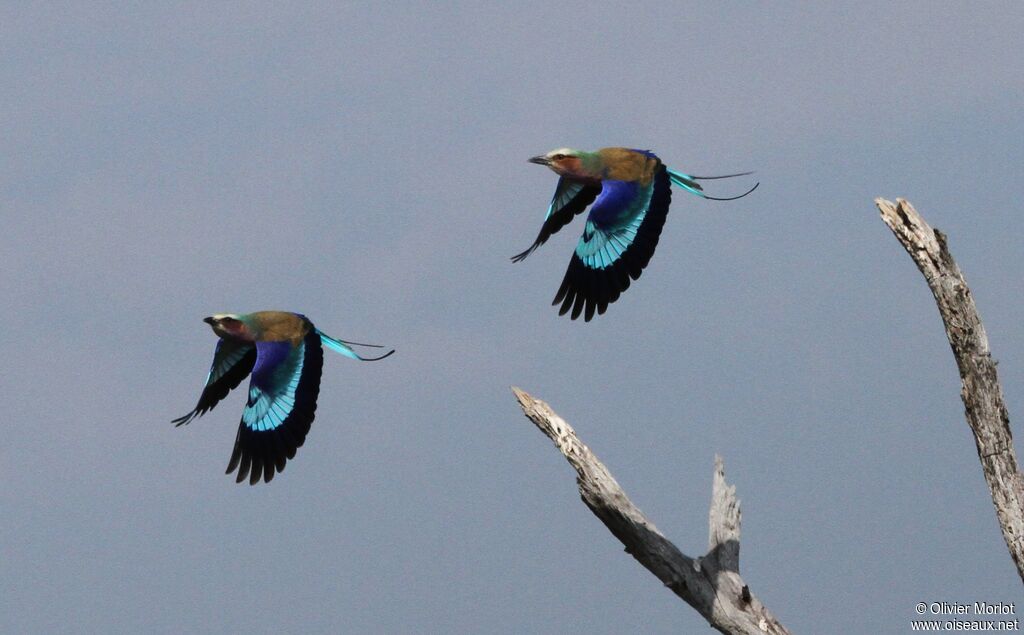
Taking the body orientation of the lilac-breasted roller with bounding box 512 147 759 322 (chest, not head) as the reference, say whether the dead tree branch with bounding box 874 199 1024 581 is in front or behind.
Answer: behind

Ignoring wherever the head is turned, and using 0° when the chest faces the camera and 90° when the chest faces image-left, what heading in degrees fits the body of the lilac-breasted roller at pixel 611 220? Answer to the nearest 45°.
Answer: approximately 90°
